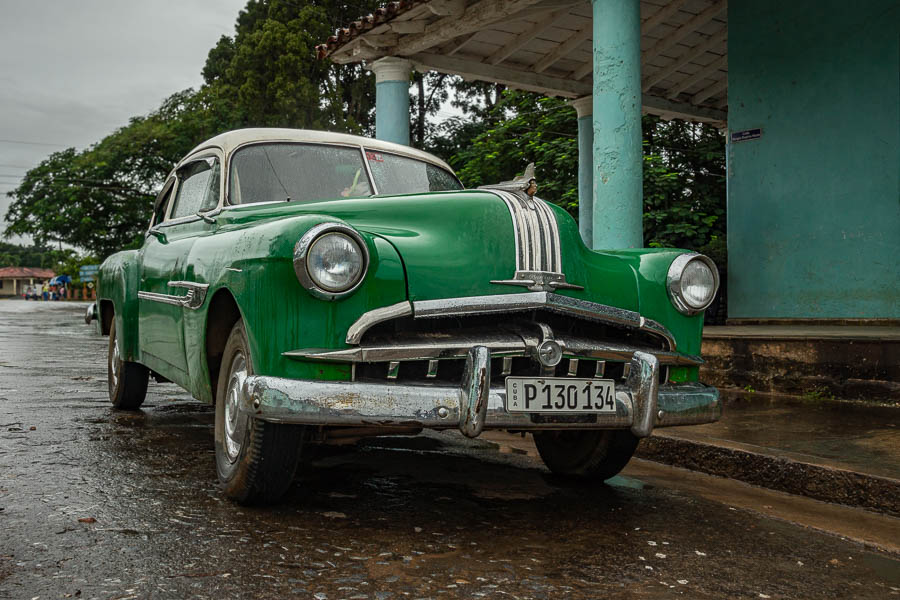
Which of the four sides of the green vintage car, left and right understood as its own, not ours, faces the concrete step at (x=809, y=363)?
left

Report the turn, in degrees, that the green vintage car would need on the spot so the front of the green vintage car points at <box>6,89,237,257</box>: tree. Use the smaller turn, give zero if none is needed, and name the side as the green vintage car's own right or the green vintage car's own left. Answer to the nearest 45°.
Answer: approximately 135° to the green vintage car's own left

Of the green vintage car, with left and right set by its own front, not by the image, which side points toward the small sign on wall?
left

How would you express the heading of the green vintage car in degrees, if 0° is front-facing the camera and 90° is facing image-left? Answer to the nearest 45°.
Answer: approximately 315°
